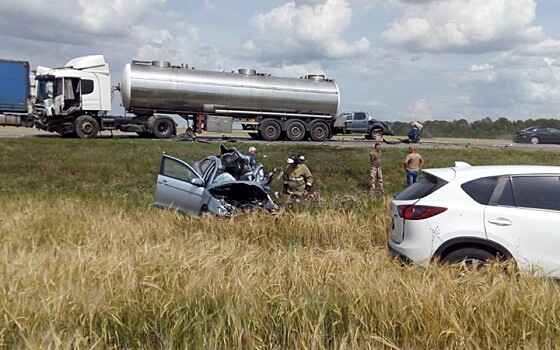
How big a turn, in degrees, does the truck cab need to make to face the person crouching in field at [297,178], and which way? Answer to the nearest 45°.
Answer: approximately 135° to its left

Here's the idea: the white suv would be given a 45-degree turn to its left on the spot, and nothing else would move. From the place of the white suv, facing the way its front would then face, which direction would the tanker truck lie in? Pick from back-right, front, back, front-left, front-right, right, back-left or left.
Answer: left

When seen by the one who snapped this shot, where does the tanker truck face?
facing to the left of the viewer

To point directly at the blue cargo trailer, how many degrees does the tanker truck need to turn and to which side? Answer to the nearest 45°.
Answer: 0° — it already faces it

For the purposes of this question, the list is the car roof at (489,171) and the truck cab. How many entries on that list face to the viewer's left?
1

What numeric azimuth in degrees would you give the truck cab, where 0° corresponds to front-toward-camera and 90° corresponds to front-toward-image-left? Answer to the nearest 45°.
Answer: approximately 90°

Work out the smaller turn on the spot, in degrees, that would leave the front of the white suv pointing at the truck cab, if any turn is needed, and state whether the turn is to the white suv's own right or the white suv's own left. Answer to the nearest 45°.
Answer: approximately 135° to the white suv's own left

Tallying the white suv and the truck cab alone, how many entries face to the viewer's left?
1

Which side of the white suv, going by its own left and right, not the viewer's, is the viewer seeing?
right

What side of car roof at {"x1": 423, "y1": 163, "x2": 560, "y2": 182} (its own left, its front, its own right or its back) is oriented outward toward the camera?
right
